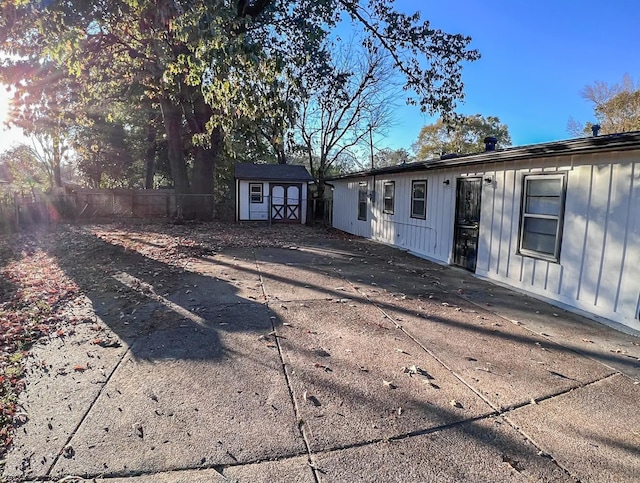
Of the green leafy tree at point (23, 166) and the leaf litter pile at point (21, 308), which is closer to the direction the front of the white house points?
the leaf litter pile

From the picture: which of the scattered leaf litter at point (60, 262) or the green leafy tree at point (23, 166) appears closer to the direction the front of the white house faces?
the scattered leaf litter

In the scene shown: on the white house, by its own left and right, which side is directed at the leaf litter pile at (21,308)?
front

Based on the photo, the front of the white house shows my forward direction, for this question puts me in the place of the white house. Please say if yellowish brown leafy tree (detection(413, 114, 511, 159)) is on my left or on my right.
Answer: on my right

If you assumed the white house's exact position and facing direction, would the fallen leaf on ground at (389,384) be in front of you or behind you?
in front

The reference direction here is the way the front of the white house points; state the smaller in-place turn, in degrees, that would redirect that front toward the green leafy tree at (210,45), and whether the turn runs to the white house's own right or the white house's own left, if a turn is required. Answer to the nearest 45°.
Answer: approximately 45° to the white house's own right

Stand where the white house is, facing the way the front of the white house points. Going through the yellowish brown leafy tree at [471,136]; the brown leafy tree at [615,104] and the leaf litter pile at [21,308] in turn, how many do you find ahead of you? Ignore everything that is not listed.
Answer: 1

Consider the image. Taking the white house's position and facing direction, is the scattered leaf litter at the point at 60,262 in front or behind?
in front

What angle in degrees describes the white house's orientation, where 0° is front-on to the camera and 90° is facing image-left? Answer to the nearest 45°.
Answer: approximately 45°

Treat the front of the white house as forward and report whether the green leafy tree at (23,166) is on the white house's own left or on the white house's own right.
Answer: on the white house's own right
